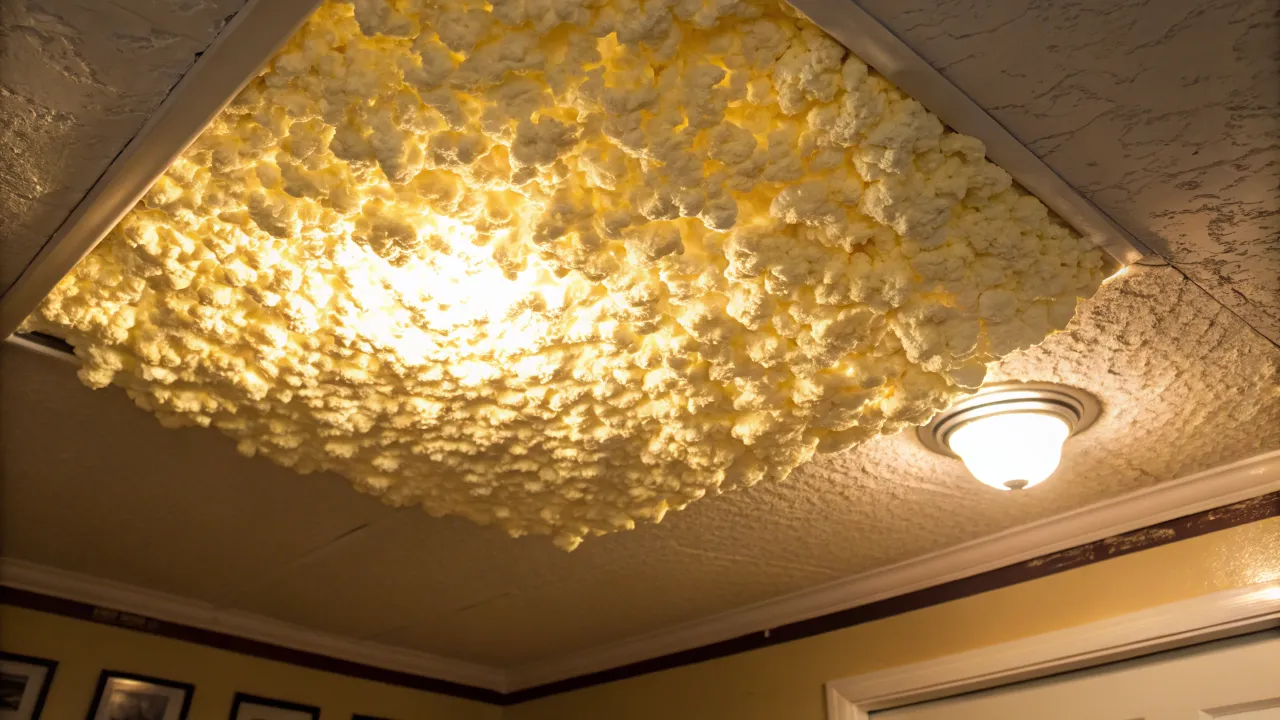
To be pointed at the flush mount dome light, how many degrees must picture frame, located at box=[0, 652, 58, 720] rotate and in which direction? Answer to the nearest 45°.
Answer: approximately 45° to its left

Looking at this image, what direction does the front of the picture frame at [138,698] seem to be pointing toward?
toward the camera

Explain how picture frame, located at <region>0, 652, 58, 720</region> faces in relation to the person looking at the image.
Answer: facing the viewer

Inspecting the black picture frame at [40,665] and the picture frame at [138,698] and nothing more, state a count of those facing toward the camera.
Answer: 2

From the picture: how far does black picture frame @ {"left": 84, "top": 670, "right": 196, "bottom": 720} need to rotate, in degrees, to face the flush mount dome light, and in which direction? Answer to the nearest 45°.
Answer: approximately 45° to its left

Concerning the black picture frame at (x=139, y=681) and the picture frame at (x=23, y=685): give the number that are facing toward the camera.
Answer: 2
